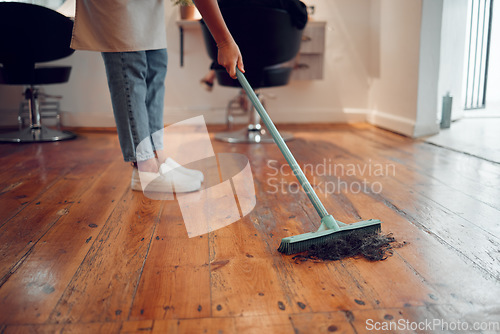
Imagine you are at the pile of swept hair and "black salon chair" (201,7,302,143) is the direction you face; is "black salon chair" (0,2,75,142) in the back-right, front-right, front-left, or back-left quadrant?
front-left

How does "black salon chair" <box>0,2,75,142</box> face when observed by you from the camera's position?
facing away from the viewer and to the right of the viewer

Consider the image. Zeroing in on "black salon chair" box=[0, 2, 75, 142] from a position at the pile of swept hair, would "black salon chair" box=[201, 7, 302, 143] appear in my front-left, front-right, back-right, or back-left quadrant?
front-right

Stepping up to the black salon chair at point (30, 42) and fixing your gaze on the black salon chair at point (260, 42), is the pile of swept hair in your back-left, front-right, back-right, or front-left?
front-right

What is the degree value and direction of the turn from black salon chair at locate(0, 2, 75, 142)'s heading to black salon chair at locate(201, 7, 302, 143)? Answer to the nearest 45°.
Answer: approximately 90° to its right

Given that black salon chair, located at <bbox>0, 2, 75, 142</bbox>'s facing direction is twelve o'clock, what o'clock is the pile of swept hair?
The pile of swept hair is roughly at 4 o'clock from the black salon chair.

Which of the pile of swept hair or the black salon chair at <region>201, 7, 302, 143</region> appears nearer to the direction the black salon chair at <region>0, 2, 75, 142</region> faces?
the black salon chair
